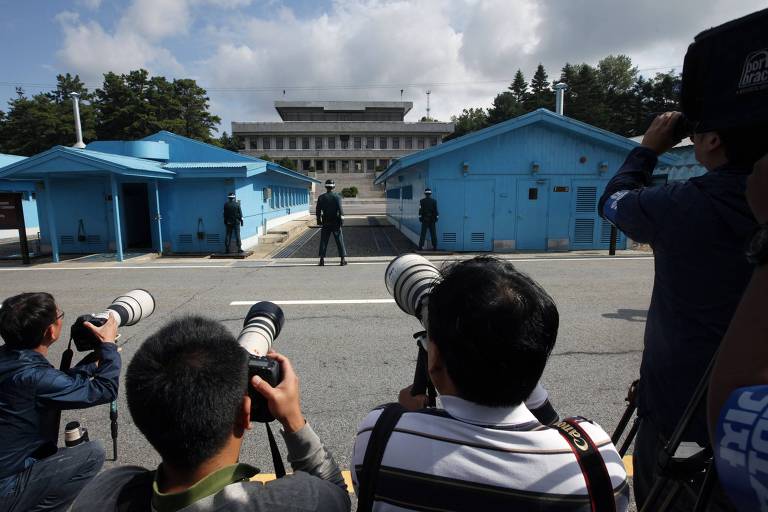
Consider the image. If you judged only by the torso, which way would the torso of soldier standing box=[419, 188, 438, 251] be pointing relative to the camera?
away from the camera

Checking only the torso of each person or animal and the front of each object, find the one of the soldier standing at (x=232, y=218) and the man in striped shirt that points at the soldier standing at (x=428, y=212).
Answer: the man in striped shirt

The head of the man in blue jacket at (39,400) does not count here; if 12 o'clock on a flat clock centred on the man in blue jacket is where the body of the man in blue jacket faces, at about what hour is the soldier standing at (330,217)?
The soldier standing is roughly at 12 o'clock from the man in blue jacket.

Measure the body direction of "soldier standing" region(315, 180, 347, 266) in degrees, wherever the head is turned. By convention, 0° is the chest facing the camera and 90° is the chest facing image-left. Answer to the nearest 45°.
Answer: approximately 180°

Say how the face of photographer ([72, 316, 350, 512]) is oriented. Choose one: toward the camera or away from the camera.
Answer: away from the camera

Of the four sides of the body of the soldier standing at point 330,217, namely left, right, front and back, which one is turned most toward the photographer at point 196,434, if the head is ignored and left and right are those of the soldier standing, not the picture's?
back

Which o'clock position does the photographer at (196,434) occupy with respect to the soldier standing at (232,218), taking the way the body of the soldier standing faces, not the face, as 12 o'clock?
The photographer is roughly at 6 o'clock from the soldier standing.

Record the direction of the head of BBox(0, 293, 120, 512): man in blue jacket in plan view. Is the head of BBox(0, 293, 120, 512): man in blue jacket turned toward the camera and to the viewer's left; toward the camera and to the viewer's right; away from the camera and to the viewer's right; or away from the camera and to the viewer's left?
away from the camera and to the viewer's right

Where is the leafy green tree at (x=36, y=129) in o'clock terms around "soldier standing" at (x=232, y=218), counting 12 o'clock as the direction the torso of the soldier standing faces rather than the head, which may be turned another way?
The leafy green tree is roughly at 11 o'clock from the soldier standing.

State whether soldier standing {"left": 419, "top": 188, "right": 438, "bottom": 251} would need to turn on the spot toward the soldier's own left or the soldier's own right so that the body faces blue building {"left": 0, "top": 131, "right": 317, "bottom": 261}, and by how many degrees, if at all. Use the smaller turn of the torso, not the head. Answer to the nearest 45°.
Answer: approximately 90° to the soldier's own left

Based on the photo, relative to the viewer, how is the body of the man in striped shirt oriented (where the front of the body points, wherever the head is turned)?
away from the camera
